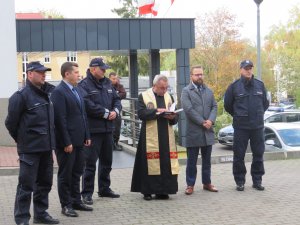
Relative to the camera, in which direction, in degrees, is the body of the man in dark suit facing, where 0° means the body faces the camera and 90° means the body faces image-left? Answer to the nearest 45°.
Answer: approximately 315°

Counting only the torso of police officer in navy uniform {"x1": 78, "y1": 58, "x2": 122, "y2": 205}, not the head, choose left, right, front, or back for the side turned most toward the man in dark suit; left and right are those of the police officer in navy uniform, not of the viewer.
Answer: right

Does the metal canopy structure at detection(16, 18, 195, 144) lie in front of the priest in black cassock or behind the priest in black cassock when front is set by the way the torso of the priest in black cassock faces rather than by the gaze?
behind

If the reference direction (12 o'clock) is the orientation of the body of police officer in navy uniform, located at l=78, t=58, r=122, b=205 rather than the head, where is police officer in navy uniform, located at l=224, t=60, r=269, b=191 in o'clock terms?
police officer in navy uniform, located at l=224, t=60, r=269, b=191 is roughly at 10 o'clock from police officer in navy uniform, located at l=78, t=58, r=122, b=205.

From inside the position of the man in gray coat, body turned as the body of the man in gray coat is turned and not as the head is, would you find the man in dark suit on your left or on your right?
on your right

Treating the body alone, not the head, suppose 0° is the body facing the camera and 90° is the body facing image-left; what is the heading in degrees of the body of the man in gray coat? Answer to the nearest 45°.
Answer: approximately 315°
